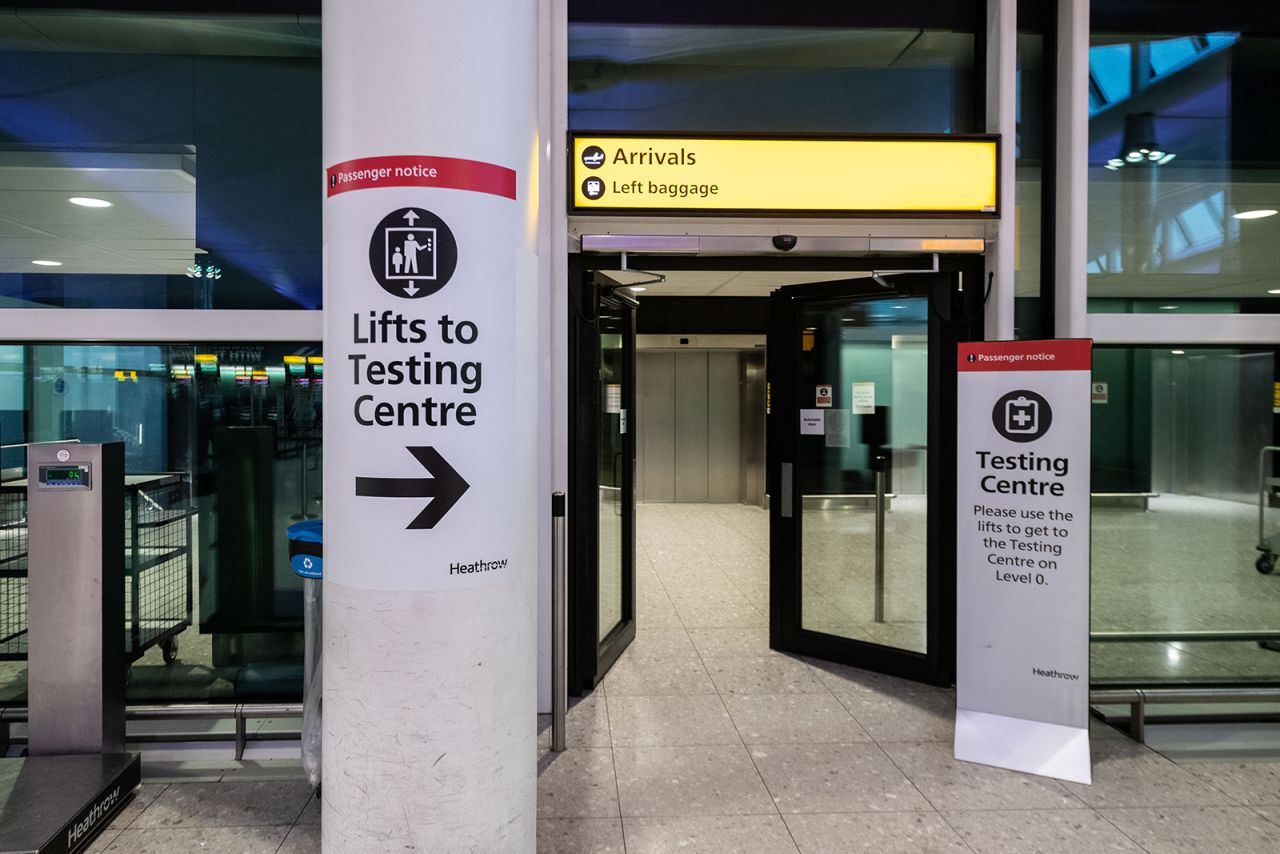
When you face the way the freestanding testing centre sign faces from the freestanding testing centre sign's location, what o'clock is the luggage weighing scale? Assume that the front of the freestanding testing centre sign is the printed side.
The luggage weighing scale is roughly at 2 o'clock from the freestanding testing centre sign.

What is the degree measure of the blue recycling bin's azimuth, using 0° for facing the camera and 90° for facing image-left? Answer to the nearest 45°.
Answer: approximately 0°

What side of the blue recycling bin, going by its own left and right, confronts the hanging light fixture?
left

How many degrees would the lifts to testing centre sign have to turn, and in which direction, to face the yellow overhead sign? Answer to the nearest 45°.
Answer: approximately 135° to its left

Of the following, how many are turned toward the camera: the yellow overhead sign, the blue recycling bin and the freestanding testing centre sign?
3

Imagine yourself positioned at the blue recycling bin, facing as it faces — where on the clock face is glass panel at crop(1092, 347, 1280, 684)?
The glass panel is roughly at 9 o'clock from the blue recycling bin.

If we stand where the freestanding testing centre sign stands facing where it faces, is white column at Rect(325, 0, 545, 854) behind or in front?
in front

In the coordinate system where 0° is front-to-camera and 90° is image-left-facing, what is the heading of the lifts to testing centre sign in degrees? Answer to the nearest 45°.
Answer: approximately 0°

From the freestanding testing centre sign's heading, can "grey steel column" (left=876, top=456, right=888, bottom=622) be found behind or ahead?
behind

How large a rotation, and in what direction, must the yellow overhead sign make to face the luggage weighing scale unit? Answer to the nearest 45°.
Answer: approximately 45° to its right

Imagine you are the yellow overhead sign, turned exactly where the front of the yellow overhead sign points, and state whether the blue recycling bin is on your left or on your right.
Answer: on your right
